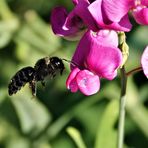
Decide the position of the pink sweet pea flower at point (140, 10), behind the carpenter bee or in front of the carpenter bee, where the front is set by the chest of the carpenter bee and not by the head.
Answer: in front

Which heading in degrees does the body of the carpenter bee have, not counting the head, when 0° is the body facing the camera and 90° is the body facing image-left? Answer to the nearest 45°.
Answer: approximately 270°
